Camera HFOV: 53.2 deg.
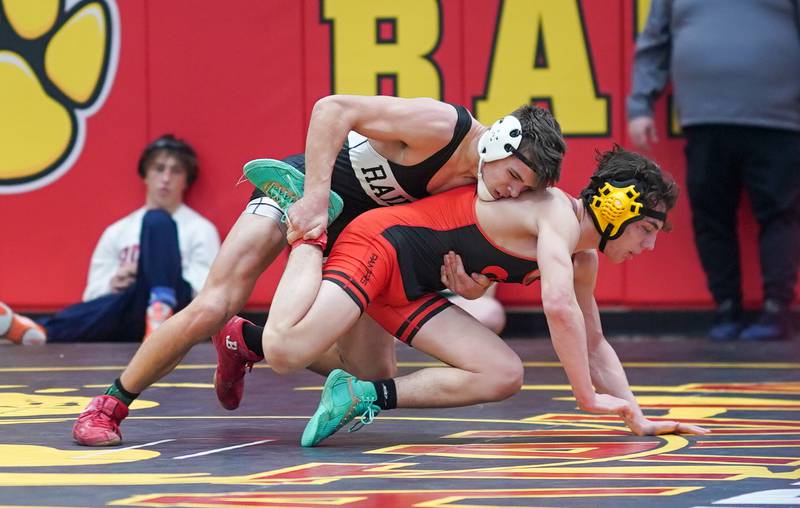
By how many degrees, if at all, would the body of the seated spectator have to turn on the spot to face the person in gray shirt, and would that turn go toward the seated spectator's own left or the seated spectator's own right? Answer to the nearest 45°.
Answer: approximately 90° to the seated spectator's own left

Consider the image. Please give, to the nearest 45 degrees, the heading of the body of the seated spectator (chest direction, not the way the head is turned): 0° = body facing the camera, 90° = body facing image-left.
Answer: approximately 0°
